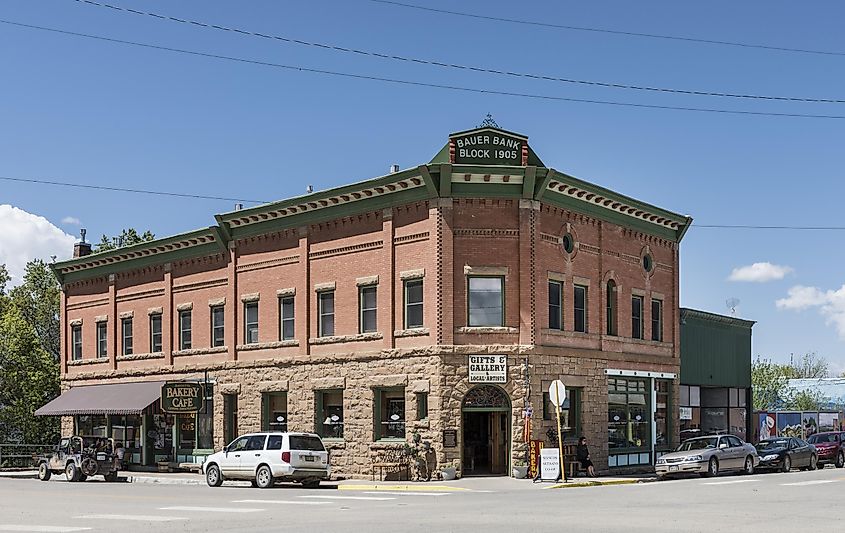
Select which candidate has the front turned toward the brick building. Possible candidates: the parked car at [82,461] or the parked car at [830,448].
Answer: the parked car at [830,448]

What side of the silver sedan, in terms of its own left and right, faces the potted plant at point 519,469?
front

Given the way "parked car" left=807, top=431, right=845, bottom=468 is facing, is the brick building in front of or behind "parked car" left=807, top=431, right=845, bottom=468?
in front

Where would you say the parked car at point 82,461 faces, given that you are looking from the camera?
facing away from the viewer and to the left of the viewer

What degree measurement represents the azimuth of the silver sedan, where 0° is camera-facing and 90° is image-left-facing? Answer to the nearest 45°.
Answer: approximately 45°

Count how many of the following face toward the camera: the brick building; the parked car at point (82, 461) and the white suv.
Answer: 1

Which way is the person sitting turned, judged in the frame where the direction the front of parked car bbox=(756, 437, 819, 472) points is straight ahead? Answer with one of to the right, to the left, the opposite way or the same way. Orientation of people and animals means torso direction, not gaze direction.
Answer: to the left

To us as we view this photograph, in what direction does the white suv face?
facing away from the viewer and to the left of the viewer

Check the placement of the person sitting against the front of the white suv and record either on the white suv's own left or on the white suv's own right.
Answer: on the white suv's own right

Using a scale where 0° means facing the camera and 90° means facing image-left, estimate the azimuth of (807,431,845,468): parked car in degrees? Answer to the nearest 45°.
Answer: approximately 45°

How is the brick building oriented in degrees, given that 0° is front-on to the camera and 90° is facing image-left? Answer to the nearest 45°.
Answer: approximately 0°

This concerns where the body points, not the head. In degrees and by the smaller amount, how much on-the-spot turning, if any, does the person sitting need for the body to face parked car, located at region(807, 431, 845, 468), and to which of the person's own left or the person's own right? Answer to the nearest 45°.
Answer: approximately 90° to the person's own left
